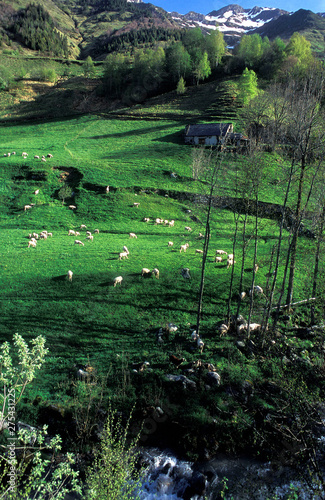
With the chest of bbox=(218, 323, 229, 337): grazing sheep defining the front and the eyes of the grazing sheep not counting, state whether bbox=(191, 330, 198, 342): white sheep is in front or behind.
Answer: in front

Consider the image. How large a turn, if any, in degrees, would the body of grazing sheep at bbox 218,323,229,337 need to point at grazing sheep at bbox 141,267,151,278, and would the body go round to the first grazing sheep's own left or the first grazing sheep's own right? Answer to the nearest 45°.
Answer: approximately 90° to the first grazing sheep's own right

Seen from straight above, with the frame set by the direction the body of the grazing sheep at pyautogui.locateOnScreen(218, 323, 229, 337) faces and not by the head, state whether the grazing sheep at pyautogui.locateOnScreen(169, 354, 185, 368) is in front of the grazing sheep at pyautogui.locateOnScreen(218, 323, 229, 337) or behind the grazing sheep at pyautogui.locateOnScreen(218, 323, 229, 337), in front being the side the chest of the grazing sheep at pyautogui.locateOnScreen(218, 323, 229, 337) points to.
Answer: in front

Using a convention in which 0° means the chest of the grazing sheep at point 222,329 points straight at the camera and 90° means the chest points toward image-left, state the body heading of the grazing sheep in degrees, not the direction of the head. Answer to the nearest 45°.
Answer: approximately 45°

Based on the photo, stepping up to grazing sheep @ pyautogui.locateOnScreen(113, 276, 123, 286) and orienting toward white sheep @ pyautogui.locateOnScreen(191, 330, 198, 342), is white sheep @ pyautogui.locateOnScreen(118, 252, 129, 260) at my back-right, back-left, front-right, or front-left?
back-left

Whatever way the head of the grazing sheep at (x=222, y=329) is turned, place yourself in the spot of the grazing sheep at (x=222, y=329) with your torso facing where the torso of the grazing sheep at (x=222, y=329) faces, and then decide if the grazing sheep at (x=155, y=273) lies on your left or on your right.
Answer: on your right

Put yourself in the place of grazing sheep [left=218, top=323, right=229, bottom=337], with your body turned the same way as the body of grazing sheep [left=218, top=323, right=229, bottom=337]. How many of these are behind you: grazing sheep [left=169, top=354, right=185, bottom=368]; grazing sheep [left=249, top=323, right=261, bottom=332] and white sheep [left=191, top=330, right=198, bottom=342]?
1
